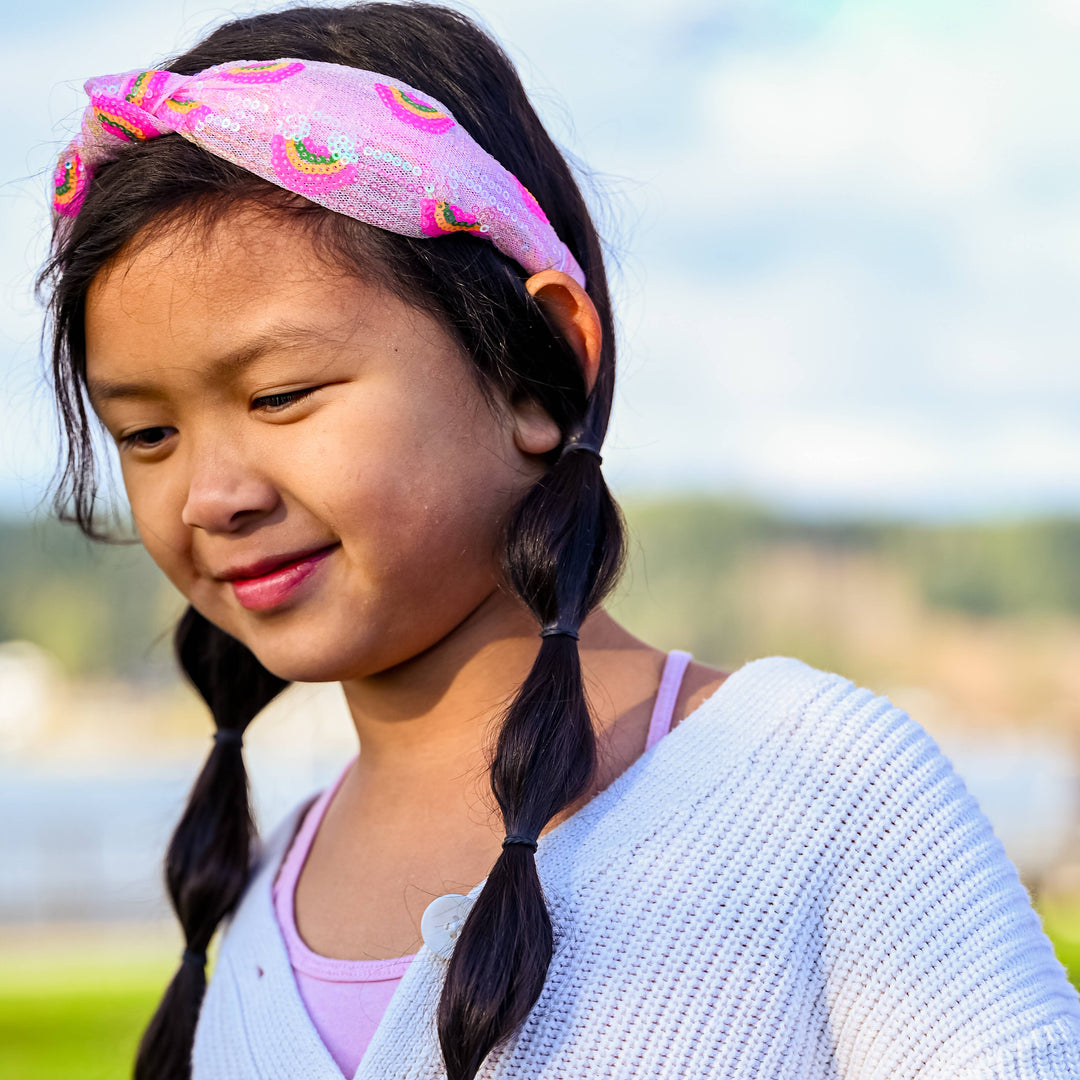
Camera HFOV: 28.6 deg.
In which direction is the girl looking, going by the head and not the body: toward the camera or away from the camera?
toward the camera

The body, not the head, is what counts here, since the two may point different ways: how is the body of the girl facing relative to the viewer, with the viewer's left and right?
facing the viewer and to the left of the viewer
